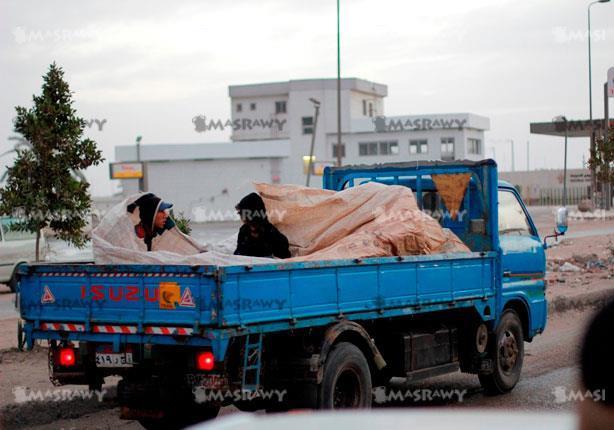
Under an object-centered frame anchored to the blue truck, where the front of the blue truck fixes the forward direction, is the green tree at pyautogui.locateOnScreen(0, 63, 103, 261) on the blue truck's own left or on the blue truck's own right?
on the blue truck's own left

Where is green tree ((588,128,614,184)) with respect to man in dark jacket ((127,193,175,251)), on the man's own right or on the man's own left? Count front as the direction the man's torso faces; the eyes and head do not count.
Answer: on the man's own left

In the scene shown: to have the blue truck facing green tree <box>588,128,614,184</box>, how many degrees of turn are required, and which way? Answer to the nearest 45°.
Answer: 0° — it already faces it

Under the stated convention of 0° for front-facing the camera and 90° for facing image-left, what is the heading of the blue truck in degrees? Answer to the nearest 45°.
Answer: approximately 225°
